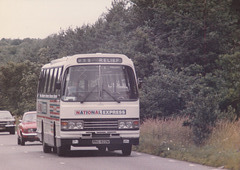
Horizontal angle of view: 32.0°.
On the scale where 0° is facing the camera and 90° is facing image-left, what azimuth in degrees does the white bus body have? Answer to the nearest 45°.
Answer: approximately 0°

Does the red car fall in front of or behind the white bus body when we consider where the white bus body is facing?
behind
